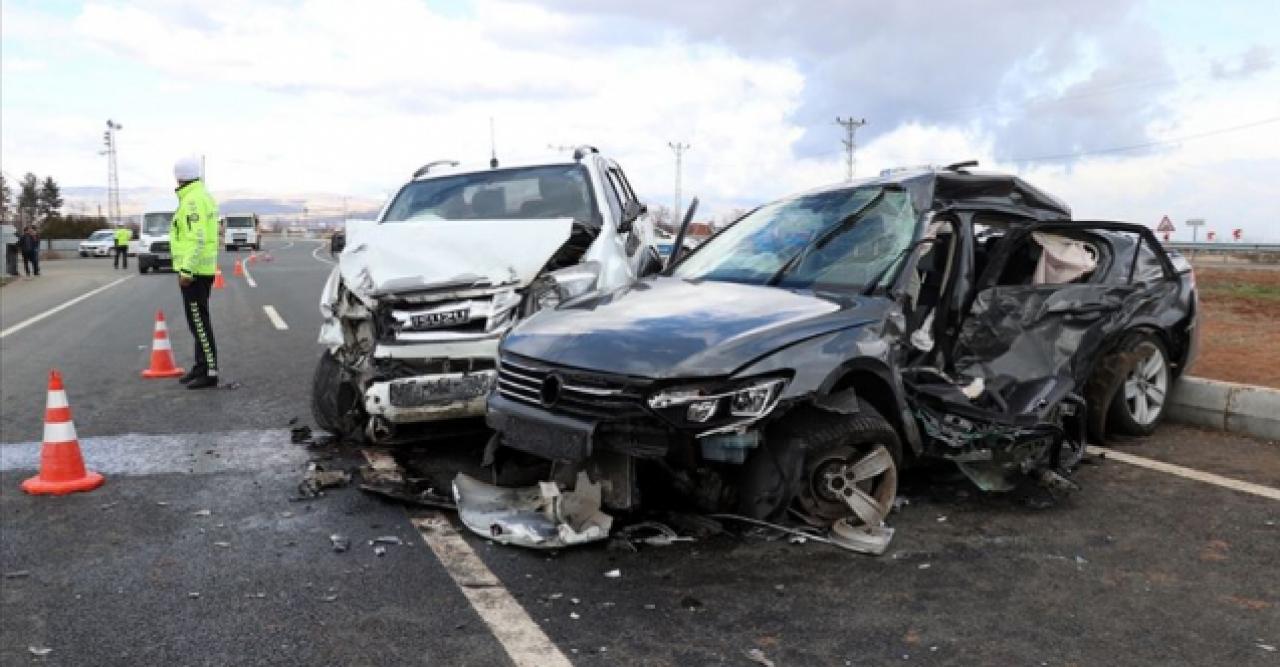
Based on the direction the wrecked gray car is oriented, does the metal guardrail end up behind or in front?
behind

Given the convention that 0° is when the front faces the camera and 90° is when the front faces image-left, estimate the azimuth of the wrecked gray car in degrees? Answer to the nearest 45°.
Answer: approximately 45°

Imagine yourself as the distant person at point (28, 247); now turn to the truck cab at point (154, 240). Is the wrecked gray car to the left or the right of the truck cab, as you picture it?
right

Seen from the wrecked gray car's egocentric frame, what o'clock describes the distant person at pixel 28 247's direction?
The distant person is roughly at 3 o'clock from the wrecked gray car.

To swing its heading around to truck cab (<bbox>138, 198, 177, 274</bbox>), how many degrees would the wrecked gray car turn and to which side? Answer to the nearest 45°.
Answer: approximately 90° to its right

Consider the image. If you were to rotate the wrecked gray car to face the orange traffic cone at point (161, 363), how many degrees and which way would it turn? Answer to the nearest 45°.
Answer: approximately 90° to its right
